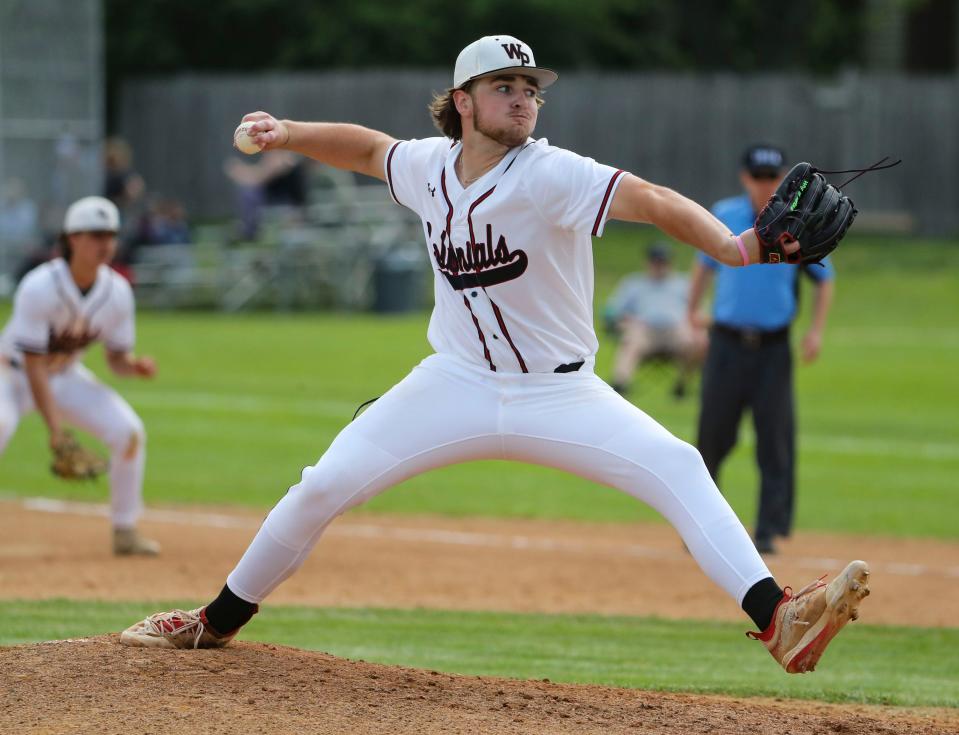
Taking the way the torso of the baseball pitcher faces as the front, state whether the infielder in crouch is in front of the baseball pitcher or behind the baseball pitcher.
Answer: behind

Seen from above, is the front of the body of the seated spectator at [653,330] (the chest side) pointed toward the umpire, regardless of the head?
yes

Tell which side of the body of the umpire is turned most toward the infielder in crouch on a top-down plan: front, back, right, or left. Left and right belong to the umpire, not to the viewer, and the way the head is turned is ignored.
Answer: right

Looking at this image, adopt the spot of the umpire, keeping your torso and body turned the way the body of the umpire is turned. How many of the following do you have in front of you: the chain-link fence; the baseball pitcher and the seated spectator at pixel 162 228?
1

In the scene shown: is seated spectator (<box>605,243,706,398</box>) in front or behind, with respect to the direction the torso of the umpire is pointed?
behind

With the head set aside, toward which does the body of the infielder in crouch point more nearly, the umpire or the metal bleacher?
the umpire

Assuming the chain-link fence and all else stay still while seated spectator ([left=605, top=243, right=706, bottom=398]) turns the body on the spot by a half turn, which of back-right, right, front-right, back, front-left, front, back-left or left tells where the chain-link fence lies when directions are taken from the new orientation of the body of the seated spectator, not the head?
front-left

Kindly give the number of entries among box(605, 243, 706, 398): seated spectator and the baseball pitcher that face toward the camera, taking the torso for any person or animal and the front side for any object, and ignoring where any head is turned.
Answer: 2

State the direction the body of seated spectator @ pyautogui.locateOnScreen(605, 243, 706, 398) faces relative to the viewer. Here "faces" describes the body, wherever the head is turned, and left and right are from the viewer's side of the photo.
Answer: facing the viewer

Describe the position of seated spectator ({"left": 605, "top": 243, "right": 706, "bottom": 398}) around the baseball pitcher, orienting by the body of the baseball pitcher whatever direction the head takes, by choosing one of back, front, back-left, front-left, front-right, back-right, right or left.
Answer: back

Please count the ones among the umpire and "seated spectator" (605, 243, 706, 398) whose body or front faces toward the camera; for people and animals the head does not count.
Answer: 2

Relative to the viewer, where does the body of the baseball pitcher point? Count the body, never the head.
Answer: toward the camera
